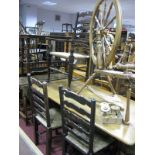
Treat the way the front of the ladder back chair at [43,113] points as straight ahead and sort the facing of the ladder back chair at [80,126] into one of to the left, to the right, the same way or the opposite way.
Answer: the same way

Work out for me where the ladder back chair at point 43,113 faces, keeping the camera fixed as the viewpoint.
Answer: facing away from the viewer and to the right of the viewer

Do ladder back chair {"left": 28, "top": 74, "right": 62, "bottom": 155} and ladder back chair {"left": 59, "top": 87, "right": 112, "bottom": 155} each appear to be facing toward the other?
no

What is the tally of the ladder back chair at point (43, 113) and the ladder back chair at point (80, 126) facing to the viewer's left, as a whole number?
0

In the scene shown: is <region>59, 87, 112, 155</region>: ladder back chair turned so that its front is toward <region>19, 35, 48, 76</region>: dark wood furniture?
no

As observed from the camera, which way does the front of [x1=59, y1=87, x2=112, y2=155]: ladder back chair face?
facing away from the viewer and to the right of the viewer

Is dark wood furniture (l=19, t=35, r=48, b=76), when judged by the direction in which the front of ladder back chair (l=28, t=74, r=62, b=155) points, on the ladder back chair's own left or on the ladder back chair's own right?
on the ladder back chair's own left
